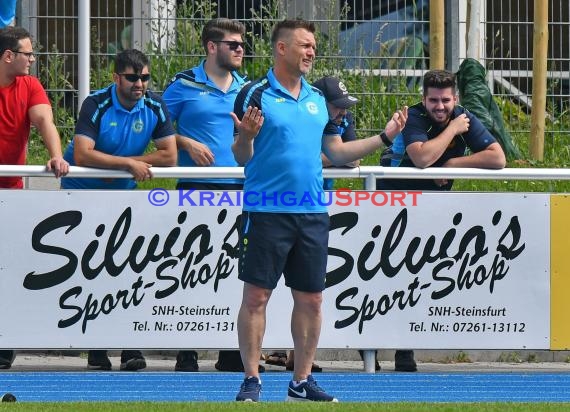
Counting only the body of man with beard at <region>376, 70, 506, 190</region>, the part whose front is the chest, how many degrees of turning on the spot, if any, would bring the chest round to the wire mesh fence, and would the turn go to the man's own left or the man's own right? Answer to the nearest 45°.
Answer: approximately 180°

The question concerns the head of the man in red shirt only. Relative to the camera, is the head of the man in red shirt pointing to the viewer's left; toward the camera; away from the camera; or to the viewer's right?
to the viewer's right

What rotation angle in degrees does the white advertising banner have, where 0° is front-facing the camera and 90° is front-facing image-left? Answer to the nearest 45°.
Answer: approximately 0°

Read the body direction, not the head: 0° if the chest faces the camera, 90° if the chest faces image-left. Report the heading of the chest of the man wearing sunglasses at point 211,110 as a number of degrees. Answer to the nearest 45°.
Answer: approximately 315°

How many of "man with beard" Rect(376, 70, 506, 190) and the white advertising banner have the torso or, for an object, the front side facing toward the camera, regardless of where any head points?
2

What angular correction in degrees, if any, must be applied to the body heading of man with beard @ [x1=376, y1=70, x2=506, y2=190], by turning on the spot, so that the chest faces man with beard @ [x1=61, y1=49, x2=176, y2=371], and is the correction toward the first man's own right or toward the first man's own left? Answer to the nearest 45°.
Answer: approximately 90° to the first man's own right

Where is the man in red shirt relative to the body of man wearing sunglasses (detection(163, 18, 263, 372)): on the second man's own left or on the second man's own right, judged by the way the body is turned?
on the second man's own right
